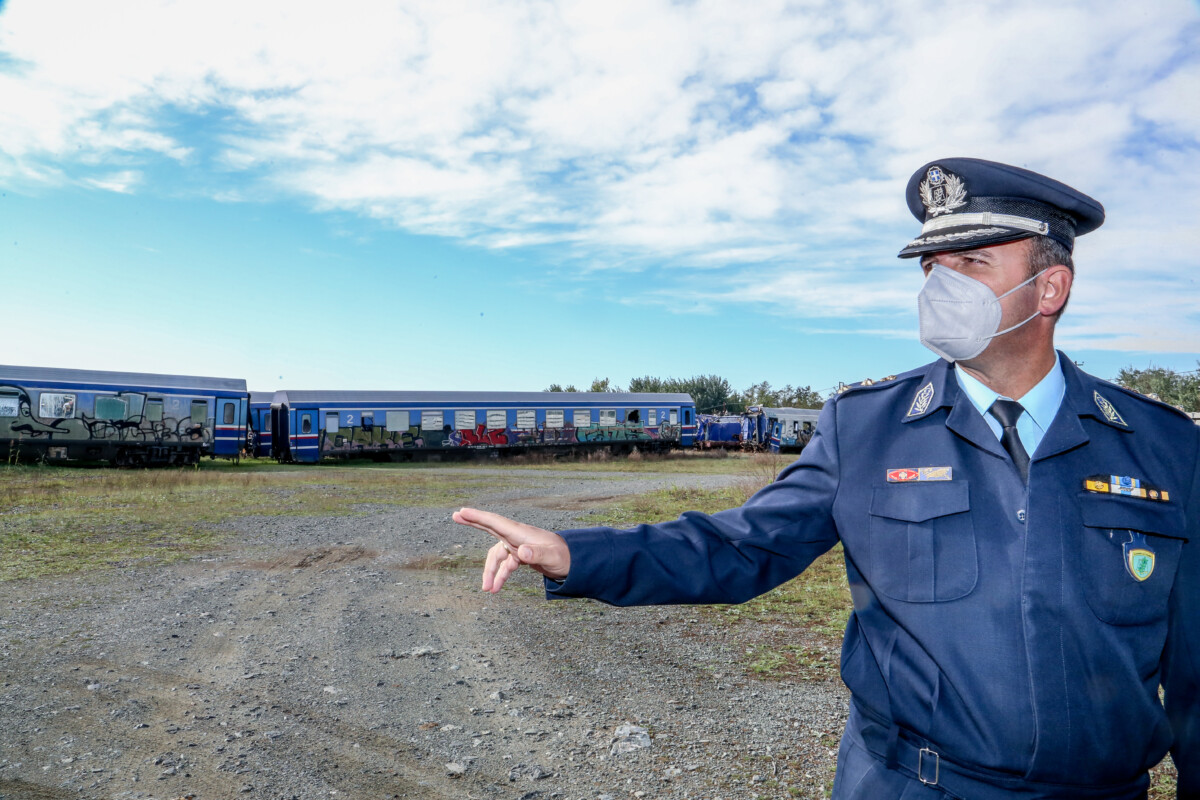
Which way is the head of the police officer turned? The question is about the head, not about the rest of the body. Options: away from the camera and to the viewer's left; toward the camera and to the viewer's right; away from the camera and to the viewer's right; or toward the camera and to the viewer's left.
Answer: toward the camera and to the viewer's left

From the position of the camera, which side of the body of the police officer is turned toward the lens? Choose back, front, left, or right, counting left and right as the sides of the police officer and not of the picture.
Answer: front

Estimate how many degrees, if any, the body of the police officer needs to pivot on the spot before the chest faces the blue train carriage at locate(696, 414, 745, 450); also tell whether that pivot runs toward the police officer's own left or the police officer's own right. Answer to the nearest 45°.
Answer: approximately 180°

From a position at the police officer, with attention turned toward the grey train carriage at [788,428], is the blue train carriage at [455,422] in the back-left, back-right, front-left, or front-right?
front-left

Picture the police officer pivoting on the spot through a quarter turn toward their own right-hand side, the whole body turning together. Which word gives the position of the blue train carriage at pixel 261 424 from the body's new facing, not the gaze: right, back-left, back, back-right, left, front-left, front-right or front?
front-right

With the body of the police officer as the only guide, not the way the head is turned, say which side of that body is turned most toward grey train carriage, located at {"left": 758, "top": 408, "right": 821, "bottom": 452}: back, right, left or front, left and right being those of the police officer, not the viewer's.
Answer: back

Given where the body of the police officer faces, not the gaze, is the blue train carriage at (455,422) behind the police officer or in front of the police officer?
behind

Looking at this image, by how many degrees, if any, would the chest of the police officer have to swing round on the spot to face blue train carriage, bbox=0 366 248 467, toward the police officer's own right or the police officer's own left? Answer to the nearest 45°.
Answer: approximately 135° to the police officer's own right
